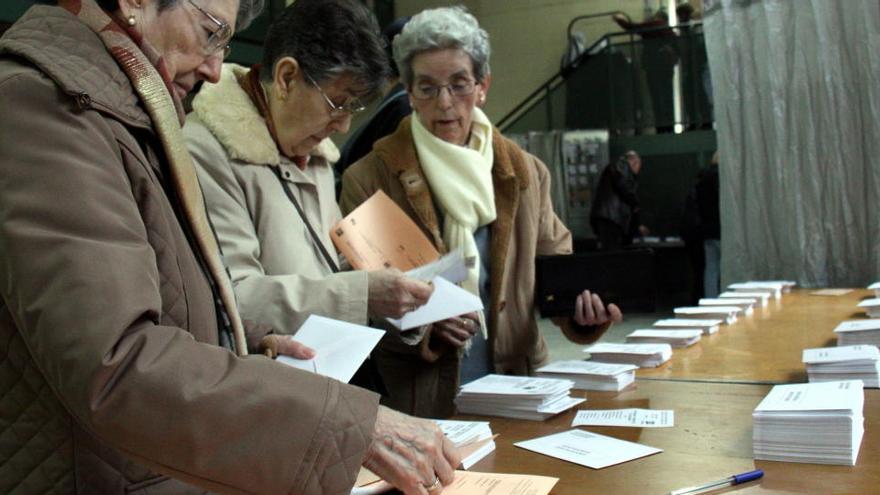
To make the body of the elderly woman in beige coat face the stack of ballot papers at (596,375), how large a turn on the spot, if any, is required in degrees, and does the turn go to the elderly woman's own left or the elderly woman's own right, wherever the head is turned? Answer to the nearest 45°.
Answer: approximately 45° to the elderly woman's own left

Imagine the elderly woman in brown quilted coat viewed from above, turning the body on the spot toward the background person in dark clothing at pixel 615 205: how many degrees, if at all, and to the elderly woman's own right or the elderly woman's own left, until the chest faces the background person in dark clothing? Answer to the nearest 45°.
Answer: approximately 45° to the elderly woman's own left

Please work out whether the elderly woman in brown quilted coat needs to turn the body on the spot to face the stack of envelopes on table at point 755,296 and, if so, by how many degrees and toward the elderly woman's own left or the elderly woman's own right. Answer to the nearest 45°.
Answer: approximately 45° to the elderly woman's own left

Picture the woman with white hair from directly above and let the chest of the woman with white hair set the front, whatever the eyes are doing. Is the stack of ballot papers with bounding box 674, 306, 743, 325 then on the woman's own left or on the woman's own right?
on the woman's own left

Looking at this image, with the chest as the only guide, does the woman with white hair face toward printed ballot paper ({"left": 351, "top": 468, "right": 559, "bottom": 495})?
yes

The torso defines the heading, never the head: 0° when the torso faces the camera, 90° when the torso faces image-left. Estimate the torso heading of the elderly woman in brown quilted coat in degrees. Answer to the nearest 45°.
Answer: approximately 270°

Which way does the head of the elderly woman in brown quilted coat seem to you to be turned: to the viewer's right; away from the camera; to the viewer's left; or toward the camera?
to the viewer's right

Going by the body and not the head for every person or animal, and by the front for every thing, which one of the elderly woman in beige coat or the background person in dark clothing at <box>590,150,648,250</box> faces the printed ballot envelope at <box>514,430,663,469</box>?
the elderly woman in beige coat
